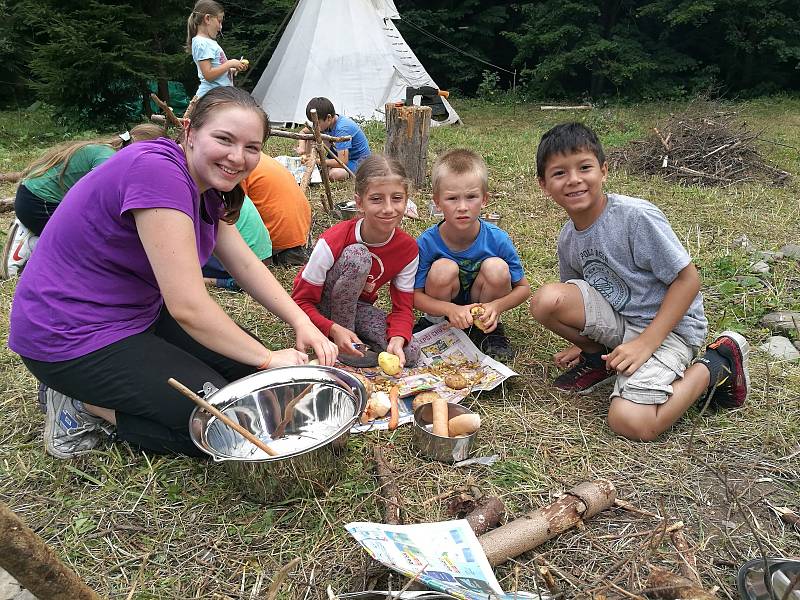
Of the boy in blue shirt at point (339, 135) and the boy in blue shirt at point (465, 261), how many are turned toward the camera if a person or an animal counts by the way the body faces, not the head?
1

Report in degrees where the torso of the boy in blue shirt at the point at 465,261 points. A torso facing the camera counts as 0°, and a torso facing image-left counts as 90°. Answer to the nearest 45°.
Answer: approximately 0°

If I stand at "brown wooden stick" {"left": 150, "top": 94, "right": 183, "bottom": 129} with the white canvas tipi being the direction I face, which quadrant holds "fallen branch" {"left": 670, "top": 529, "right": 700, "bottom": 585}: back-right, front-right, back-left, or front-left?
back-right

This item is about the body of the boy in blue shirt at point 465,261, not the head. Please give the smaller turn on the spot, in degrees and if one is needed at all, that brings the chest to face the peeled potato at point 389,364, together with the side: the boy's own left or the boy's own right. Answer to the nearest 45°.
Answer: approximately 45° to the boy's own right

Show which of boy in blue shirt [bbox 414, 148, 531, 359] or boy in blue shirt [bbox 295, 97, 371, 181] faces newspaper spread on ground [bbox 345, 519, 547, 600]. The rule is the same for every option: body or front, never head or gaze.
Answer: boy in blue shirt [bbox 414, 148, 531, 359]

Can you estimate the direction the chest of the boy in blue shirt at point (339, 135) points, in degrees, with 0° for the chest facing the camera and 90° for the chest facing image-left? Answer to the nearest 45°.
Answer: approximately 90°
